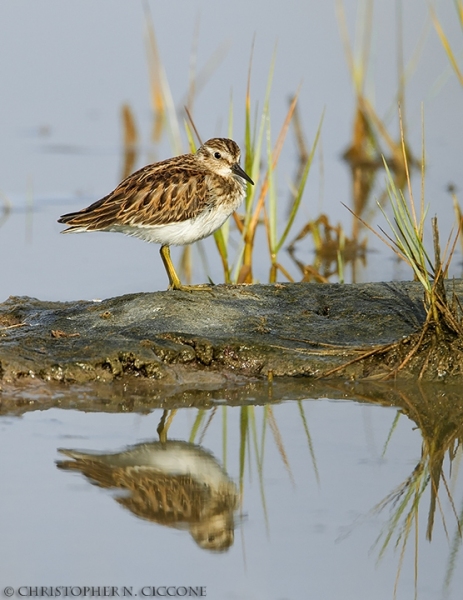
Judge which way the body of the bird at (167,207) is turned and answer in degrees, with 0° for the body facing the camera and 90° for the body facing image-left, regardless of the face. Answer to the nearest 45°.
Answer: approximately 270°
